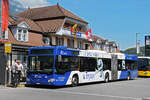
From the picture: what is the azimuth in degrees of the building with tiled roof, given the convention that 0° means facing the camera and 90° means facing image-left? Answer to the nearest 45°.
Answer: approximately 315°

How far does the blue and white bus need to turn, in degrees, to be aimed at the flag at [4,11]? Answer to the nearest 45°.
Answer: approximately 90° to its right

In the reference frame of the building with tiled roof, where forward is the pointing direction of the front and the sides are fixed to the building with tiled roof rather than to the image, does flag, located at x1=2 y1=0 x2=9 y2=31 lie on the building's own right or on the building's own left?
on the building's own right

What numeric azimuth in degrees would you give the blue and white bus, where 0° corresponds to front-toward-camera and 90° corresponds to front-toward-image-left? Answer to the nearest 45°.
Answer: approximately 45°
